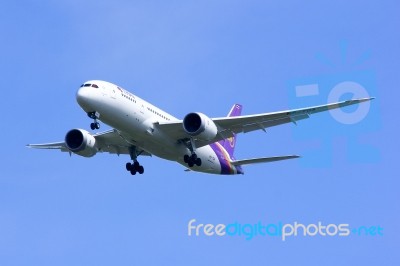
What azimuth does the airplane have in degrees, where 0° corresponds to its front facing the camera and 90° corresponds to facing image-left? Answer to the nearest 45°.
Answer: approximately 45°
